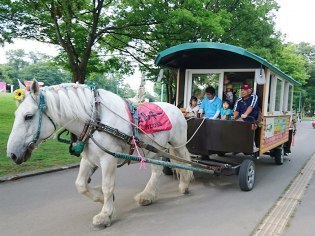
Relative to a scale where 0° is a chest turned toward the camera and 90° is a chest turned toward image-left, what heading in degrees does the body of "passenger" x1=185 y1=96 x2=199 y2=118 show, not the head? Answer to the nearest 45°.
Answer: approximately 45°

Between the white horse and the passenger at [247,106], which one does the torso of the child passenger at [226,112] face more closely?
the white horse

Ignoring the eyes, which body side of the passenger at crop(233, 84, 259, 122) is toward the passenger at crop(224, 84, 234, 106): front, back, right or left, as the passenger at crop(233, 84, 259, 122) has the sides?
right

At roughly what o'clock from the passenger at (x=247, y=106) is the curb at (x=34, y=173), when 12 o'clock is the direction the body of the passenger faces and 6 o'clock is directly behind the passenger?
The curb is roughly at 1 o'clock from the passenger.

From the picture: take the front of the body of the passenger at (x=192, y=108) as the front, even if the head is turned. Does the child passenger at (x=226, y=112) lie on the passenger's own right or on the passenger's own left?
on the passenger's own left

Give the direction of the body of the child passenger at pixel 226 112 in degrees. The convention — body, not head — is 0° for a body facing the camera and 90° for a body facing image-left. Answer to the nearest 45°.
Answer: approximately 45°

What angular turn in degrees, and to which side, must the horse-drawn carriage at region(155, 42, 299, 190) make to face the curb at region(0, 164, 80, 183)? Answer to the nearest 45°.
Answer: approximately 45° to its right

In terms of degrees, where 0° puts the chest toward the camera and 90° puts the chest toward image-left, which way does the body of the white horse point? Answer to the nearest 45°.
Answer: approximately 45°

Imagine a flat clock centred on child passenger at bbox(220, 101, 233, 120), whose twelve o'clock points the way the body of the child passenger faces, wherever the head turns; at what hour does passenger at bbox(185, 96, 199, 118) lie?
The passenger is roughly at 2 o'clock from the child passenger.
